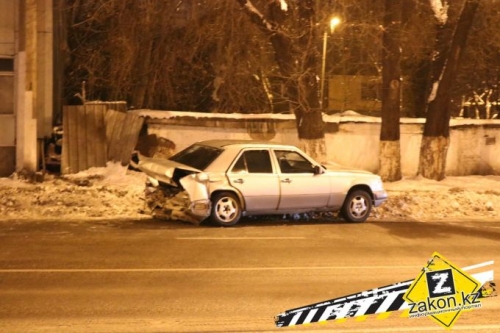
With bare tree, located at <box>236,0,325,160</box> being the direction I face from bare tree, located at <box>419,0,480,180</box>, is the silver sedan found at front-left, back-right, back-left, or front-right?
front-left

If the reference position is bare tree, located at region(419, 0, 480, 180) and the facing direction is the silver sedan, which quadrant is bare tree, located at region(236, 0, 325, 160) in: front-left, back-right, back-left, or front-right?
front-right

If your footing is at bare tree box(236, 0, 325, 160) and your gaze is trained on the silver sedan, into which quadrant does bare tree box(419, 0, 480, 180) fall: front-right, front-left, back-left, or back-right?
back-left

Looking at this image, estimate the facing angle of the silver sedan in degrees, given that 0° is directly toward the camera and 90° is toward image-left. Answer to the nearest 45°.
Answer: approximately 225°

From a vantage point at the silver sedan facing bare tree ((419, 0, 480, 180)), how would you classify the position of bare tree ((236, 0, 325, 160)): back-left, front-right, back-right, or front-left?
front-left

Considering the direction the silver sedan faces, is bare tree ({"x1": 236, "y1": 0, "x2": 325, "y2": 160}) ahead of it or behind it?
ahead

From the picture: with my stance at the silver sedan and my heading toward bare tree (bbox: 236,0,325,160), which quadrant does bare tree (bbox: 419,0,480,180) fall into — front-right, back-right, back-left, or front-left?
front-right

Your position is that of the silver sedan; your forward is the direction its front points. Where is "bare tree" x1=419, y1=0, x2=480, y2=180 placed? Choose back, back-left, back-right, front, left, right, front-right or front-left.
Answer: front
